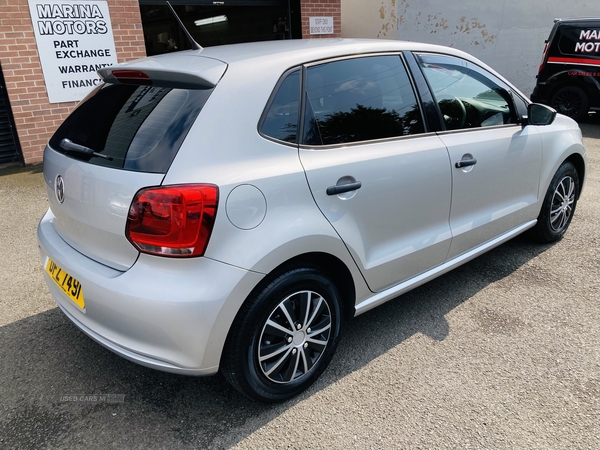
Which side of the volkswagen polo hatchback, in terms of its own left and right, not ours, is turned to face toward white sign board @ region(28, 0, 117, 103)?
left

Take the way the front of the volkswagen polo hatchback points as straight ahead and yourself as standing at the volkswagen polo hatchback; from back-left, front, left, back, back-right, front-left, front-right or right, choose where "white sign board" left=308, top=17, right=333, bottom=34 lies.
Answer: front-left

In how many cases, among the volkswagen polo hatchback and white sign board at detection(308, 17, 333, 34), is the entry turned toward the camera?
1

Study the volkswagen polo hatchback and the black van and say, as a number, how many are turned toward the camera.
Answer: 0

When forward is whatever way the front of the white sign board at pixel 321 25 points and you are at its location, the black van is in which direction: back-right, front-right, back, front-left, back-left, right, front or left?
left

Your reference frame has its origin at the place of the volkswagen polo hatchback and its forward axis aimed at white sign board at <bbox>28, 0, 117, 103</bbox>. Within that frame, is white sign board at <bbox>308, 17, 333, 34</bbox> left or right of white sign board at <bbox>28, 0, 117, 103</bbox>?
right

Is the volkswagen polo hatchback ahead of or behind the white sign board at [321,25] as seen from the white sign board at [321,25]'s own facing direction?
ahead

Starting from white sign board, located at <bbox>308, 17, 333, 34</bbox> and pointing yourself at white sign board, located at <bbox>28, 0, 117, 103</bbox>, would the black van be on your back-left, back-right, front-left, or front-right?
back-left

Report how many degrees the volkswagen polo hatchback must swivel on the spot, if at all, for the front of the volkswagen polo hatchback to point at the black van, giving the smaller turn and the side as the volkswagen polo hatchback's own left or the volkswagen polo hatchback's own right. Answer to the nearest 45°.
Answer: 0° — it already faces it
